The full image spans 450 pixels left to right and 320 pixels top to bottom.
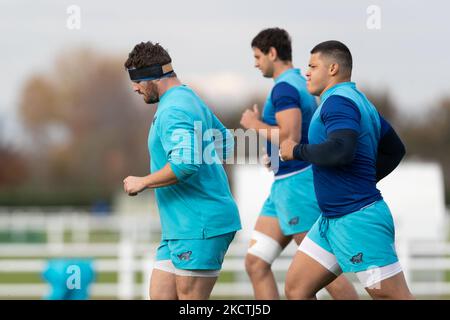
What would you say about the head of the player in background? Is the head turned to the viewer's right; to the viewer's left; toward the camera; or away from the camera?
to the viewer's left

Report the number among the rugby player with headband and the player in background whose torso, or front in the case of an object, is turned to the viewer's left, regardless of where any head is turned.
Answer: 2

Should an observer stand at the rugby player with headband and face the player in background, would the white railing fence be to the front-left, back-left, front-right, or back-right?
front-left

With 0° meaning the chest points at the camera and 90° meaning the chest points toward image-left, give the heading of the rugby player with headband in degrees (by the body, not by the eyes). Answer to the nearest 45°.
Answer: approximately 90°

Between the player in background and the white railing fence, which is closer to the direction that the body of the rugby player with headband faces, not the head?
the white railing fence

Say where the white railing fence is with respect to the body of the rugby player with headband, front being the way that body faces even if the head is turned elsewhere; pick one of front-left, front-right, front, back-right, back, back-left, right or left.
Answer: right

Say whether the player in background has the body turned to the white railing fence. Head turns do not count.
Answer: no

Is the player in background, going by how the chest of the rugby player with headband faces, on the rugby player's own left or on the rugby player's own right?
on the rugby player's own right

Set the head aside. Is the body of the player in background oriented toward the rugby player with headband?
no

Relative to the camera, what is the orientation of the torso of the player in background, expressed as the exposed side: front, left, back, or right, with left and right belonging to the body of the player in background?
left

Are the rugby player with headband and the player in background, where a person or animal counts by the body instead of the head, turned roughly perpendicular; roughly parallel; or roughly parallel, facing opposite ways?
roughly parallel
